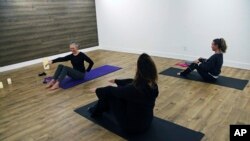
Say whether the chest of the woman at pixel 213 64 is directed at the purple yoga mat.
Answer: yes

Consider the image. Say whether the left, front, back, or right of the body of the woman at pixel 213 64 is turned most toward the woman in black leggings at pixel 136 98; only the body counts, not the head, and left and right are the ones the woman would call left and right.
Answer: left

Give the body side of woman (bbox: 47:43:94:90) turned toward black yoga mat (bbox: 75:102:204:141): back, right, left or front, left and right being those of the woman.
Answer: left

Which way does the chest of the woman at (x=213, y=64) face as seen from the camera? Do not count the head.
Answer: to the viewer's left

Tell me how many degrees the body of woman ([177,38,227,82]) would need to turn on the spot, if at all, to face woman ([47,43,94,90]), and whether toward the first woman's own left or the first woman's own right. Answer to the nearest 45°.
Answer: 0° — they already face them

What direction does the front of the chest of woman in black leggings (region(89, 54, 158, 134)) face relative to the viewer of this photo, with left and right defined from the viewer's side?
facing away from the viewer and to the left of the viewer

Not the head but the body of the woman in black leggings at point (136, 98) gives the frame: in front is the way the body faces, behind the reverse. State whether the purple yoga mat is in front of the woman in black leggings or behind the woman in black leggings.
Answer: in front

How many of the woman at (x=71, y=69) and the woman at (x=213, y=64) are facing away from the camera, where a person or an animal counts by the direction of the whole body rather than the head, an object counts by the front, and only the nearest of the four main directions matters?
0

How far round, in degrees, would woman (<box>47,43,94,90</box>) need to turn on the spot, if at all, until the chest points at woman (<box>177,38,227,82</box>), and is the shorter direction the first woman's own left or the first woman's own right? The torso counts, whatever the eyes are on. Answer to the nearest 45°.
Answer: approximately 135° to the first woman's own left

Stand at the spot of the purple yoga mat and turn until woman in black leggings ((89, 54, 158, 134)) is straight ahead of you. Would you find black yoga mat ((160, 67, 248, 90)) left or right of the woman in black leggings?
left

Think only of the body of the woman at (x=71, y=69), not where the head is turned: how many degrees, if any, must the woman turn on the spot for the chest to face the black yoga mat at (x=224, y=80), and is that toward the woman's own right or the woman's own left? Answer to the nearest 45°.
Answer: approximately 135° to the woman's own left

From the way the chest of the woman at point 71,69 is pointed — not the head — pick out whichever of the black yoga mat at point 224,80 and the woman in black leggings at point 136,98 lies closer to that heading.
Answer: the woman in black leggings

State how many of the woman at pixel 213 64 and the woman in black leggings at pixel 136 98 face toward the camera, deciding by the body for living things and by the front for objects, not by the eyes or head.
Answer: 0
